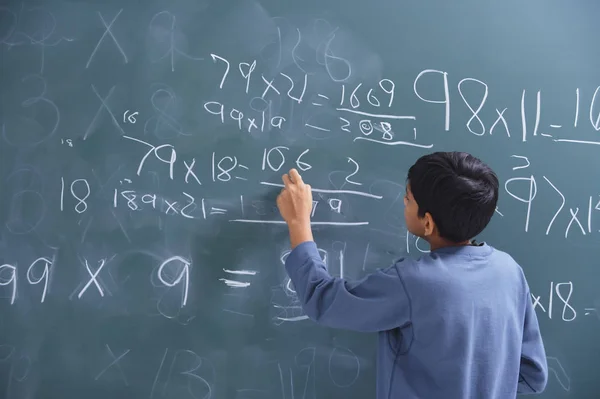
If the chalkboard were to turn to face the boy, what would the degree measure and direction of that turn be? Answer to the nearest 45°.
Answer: approximately 45° to its left

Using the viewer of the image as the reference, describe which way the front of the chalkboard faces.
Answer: facing the viewer

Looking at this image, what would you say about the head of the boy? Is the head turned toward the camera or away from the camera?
away from the camera
